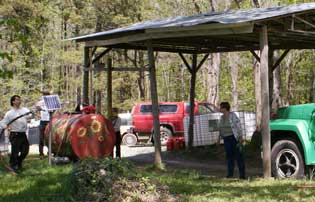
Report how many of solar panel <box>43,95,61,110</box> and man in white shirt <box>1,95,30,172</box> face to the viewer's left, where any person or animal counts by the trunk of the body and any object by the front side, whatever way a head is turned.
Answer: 0

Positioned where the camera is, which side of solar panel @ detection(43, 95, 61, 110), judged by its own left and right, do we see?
front

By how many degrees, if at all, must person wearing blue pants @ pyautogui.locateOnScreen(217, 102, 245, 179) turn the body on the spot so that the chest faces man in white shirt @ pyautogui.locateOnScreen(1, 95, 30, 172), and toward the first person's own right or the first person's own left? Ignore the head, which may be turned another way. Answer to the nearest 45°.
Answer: approximately 45° to the first person's own right

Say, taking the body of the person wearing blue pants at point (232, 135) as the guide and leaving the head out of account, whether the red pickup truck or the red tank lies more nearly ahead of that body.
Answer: the red tank

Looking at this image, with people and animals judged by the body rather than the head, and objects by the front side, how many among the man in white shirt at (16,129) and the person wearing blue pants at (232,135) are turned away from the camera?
0

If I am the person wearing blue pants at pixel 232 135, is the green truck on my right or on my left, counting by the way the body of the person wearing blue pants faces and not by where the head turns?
on my left

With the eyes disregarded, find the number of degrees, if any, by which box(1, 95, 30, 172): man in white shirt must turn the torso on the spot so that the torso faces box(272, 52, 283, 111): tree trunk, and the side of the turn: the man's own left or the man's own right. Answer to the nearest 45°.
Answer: approximately 45° to the man's own left

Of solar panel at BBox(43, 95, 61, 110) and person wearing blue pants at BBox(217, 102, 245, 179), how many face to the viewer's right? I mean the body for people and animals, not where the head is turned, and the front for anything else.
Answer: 0

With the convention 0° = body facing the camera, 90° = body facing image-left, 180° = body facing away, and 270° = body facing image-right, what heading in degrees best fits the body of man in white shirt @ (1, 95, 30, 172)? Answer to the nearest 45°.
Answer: approximately 315°

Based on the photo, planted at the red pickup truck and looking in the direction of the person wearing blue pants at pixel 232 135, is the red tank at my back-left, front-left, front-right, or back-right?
front-right

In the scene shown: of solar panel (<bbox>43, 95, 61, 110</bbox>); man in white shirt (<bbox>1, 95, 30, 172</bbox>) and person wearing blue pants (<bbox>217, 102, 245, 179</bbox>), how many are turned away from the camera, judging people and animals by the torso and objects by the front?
0

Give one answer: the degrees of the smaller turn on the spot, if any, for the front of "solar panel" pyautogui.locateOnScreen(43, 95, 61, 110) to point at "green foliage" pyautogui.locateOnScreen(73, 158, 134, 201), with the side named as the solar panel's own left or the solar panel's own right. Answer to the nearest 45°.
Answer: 0° — it already faces it

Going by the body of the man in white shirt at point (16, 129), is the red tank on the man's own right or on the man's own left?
on the man's own left

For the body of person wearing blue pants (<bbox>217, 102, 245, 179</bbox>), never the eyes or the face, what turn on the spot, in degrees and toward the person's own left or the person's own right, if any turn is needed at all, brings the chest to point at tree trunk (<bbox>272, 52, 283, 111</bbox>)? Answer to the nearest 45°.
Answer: approximately 135° to the person's own right
